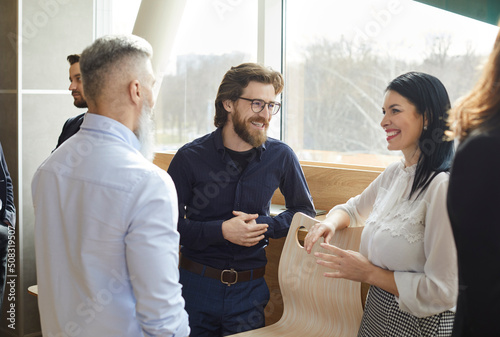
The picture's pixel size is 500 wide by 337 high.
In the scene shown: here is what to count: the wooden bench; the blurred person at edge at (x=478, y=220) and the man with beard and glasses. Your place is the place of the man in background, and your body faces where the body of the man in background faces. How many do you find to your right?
0

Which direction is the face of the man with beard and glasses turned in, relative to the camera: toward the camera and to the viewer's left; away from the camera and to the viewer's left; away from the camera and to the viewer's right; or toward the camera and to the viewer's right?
toward the camera and to the viewer's right

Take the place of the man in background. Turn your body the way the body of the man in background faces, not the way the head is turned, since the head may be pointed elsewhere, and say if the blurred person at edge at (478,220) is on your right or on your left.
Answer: on your left

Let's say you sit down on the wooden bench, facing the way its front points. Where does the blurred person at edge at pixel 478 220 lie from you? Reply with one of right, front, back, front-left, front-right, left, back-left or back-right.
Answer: front

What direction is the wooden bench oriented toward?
toward the camera

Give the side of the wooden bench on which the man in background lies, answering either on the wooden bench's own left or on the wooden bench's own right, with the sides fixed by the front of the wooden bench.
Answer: on the wooden bench's own right

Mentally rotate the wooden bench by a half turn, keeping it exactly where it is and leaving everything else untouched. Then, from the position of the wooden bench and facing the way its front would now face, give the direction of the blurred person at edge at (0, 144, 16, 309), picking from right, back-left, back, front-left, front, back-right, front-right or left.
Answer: left

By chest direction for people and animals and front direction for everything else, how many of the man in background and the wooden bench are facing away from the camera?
0
